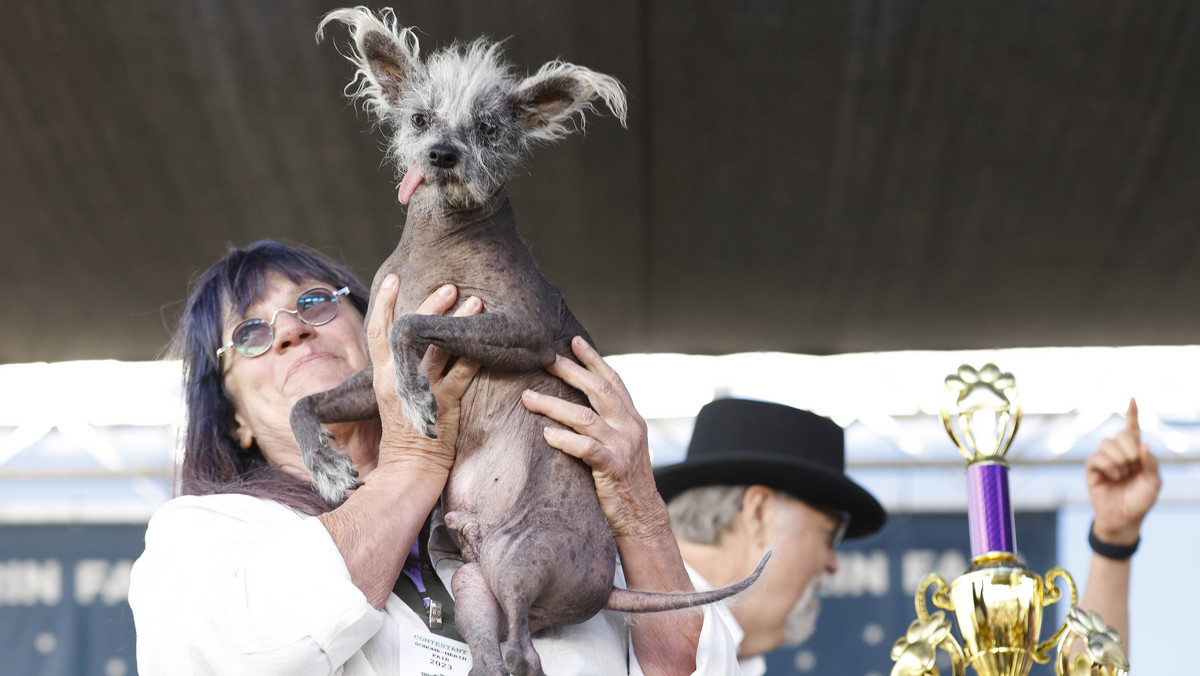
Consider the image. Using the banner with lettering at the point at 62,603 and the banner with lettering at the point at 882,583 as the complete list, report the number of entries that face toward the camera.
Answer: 2

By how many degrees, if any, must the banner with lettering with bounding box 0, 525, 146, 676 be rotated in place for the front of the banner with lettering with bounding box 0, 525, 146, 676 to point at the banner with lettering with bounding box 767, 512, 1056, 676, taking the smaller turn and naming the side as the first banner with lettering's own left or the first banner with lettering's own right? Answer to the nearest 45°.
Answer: approximately 90° to the first banner with lettering's own left

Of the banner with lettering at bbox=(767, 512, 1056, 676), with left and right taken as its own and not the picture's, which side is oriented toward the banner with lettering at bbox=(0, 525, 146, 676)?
right

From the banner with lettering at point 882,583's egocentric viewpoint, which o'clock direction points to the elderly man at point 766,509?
The elderly man is roughly at 12 o'clock from the banner with lettering.

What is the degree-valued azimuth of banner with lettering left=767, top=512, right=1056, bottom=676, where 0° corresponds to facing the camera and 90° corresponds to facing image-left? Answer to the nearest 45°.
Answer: approximately 0°

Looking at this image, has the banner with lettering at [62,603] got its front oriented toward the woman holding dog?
yes

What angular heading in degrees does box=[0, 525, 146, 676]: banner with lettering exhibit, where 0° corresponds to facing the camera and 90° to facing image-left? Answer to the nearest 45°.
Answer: approximately 0°
